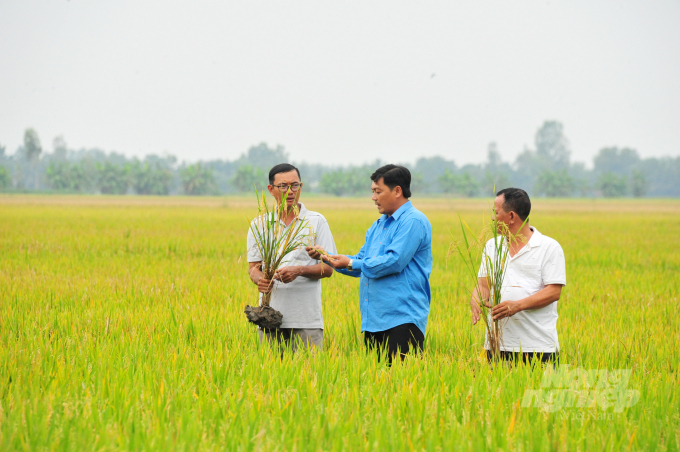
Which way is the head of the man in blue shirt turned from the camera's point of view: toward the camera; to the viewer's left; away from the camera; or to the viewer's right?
to the viewer's left

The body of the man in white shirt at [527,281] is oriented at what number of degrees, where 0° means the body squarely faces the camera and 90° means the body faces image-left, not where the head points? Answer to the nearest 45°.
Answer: approximately 45°

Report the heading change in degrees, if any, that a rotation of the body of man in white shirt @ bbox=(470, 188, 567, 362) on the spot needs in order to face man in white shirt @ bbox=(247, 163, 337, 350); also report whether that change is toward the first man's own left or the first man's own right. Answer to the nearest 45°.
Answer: approximately 45° to the first man's own right

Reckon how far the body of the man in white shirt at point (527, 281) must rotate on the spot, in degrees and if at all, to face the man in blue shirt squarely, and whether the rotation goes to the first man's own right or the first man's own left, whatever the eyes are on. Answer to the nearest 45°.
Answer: approximately 45° to the first man's own right

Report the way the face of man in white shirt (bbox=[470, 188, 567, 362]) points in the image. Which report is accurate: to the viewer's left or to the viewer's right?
to the viewer's left

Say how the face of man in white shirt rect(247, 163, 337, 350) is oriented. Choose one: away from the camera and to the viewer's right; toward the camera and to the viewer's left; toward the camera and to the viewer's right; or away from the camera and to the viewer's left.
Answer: toward the camera and to the viewer's right
